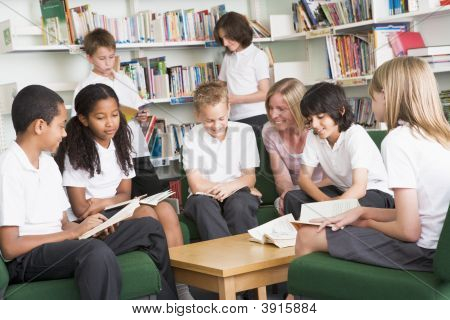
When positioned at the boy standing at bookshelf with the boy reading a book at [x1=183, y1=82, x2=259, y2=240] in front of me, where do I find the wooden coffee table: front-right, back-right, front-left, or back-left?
front-right

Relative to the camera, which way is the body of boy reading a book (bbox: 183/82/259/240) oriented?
toward the camera

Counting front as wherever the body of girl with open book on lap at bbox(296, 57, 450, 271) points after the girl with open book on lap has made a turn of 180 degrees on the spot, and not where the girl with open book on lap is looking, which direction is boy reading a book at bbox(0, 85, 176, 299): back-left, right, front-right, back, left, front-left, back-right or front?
back

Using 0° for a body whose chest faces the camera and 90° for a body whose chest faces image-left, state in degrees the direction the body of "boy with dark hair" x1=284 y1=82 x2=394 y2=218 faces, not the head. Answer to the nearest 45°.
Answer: approximately 45°

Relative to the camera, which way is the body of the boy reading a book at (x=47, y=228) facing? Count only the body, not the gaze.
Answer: to the viewer's right

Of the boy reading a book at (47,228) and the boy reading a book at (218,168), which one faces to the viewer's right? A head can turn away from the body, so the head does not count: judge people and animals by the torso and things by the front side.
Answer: the boy reading a book at (47,228)

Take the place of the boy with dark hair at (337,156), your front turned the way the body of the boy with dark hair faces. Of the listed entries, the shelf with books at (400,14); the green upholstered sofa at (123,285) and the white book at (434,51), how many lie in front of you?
1

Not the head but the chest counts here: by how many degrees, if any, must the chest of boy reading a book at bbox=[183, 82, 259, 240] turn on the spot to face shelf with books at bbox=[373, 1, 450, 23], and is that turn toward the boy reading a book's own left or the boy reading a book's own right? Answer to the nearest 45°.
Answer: approximately 135° to the boy reading a book's own left

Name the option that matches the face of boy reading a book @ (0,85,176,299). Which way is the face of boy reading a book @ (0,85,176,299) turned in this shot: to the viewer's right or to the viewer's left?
to the viewer's right

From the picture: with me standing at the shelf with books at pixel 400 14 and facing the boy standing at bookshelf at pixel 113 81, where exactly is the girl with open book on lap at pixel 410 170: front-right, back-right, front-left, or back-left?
front-left

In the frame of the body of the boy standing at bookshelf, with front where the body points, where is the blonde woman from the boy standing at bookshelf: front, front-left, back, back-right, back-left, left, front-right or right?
front

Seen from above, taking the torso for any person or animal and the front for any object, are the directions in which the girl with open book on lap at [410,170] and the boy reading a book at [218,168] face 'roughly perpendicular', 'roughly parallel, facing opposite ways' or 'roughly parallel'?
roughly perpendicular

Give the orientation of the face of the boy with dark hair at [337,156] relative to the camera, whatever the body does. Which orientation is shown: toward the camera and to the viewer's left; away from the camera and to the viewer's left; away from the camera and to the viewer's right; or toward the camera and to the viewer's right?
toward the camera and to the viewer's left

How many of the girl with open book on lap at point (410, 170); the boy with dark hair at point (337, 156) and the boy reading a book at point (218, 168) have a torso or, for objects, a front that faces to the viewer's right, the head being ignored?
0

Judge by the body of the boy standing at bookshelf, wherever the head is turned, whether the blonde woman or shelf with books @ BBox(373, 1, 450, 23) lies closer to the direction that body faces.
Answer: the blonde woman

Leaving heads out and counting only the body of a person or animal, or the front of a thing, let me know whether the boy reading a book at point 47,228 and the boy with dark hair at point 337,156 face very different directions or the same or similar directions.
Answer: very different directions

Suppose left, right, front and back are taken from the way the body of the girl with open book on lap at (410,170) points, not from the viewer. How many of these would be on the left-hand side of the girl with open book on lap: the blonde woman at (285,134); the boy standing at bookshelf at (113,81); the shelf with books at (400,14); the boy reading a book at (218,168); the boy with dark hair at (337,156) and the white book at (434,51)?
0

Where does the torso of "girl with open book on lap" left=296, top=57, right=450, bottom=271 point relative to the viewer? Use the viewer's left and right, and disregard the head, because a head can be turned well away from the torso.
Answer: facing to the left of the viewer

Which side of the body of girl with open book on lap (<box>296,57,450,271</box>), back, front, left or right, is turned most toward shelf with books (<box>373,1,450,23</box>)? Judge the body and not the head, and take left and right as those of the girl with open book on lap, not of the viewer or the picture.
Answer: right
